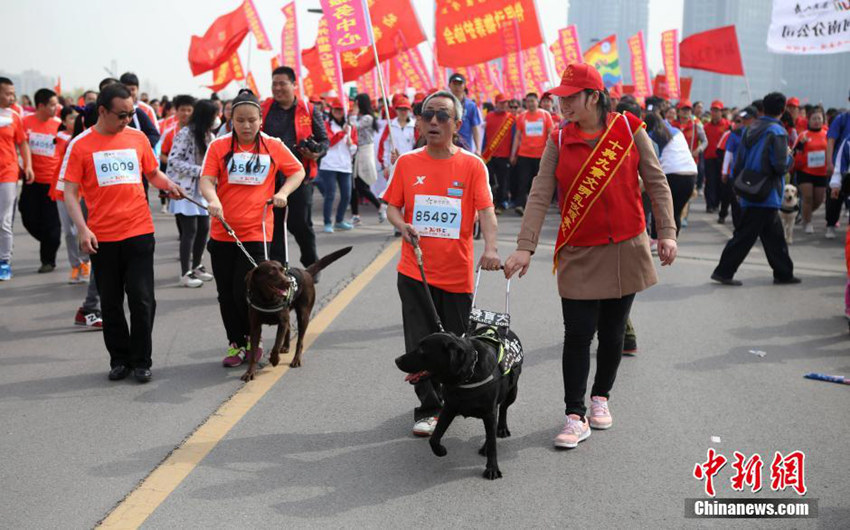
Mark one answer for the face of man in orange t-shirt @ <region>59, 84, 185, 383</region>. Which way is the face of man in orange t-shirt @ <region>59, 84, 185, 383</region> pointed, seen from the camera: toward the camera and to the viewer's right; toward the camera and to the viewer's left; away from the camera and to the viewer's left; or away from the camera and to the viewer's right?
toward the camera and to the viewer's right

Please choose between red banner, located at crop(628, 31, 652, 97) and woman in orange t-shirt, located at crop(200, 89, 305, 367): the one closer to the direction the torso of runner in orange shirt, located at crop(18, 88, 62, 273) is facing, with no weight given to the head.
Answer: the woman in orange t-shirt

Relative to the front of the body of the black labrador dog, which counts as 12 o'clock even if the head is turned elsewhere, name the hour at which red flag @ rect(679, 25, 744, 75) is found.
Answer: The red flag is roughly at 5 o'clock from the black labrador dog.

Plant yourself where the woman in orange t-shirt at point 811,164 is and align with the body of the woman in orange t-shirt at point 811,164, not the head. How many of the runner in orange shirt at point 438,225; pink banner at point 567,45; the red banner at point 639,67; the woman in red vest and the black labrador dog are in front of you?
3

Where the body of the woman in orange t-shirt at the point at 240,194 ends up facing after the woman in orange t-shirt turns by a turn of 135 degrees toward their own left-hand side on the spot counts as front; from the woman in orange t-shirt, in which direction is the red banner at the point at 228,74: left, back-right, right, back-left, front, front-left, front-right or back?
front-left

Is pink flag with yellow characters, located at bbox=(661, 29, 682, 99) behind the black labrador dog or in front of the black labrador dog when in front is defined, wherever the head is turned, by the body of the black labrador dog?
behind

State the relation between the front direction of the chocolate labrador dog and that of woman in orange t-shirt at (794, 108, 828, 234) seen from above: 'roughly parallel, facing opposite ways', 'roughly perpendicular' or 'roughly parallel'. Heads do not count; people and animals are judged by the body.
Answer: roughly parallel

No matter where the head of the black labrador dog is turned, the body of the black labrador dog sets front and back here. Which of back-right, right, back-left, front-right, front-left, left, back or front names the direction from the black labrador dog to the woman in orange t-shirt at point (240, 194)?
right

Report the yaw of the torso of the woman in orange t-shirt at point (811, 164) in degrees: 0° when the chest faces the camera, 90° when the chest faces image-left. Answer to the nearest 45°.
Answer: approximately 0°

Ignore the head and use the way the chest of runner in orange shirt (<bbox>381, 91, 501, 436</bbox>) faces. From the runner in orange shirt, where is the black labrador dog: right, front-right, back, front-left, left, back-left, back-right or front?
front

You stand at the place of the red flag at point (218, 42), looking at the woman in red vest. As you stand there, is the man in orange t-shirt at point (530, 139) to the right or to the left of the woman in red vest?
left

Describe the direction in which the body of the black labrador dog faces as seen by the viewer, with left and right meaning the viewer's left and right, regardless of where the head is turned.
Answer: facing the viewer and to the left of the viewer

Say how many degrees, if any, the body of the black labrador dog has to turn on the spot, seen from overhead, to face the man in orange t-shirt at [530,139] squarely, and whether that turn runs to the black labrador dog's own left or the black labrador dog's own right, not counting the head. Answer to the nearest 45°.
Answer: approximately 135° to the black labrador dog's own right

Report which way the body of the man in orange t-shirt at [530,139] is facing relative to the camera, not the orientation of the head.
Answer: toward the camera

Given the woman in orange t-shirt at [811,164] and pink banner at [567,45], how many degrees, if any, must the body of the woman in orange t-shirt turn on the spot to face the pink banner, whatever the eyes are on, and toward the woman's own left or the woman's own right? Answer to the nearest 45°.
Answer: approximately 135° to the woman's own right
